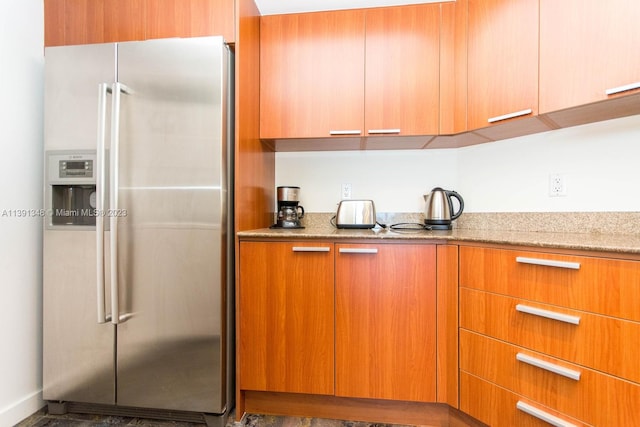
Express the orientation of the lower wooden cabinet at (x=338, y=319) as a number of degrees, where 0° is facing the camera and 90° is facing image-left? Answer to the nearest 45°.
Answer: approximately 0°

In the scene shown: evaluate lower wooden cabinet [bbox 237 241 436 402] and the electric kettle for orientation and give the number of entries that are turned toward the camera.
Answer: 1

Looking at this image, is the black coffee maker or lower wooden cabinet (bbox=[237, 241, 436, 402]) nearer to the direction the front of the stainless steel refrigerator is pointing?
the lower wooden cabinet

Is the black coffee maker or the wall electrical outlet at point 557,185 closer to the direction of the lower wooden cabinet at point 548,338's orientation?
the black coffee maker

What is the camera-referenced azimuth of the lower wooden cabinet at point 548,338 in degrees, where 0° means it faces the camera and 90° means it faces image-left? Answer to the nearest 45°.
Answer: approximately 45°

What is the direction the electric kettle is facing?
to the viewer's left

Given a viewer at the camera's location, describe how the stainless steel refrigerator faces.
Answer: facing the viewer

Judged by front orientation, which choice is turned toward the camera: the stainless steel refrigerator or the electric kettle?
the stainless steel refrigerator

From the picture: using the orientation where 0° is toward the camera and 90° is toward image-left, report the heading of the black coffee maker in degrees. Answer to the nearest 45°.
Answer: approximately 315°

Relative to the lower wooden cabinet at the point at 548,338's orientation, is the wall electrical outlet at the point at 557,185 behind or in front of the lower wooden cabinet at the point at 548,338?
behind

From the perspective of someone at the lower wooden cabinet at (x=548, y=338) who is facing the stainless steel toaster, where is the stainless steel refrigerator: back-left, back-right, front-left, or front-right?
front-left
